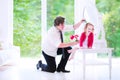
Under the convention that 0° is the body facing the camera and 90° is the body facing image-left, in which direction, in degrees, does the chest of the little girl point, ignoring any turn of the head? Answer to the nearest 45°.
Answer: approximately 45°

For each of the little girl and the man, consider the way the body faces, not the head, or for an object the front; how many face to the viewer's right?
1

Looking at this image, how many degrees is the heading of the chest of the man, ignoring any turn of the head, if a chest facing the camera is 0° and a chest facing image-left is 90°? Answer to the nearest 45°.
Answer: approximately 270°

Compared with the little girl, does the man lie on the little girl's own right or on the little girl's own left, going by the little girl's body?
on the little girl's own right
